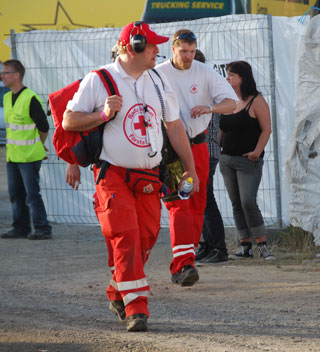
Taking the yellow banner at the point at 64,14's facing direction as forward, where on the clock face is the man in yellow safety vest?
The man in yellow safety vest is roughly at 12 o'clock from the yellow banner.

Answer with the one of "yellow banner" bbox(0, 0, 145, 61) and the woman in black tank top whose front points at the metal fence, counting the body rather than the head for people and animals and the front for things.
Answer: the yellow banner

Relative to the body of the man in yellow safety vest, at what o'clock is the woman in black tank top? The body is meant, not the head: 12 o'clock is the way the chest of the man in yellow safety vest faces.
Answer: The woman in black tank top is roughly at 9 o'clock from the man in yellow safety vest.

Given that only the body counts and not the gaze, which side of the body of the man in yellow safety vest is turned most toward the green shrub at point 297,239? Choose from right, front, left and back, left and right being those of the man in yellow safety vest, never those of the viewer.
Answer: left

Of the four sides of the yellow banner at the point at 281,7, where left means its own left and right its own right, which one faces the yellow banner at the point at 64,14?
right

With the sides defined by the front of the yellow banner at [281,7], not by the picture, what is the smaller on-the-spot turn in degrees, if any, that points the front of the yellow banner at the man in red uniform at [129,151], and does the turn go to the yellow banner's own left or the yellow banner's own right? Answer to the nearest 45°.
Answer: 0° — it already faces them

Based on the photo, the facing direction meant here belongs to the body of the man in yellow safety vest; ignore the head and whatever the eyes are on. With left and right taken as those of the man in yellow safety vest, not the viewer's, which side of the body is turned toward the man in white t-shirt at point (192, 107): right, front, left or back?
left

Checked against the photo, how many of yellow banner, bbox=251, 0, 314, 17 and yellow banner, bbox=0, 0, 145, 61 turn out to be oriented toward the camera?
2

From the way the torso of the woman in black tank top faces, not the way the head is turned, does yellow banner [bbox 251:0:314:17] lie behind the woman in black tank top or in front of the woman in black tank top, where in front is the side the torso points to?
behind

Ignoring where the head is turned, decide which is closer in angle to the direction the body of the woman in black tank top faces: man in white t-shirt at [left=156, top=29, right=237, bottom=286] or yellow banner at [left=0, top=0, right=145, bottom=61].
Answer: the man in white t-shirt
